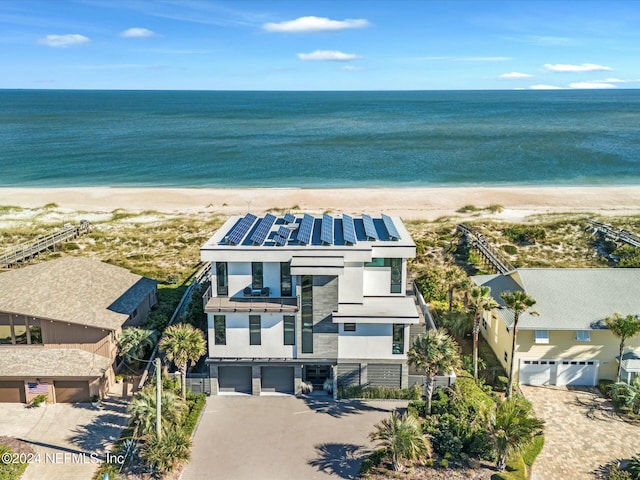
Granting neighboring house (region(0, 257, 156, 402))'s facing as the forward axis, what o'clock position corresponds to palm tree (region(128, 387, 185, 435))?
The palm tree is roughly at 11 o'clock from the neighboring house.

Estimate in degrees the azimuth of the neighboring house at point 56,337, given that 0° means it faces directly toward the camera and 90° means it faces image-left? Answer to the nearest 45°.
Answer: approximately 0°

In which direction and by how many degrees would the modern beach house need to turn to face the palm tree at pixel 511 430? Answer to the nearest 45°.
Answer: approximately 45° to its left

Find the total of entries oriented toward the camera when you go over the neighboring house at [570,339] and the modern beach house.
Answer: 2

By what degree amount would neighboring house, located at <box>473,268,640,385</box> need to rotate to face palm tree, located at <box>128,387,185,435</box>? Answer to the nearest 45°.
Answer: approximately 45° to its right

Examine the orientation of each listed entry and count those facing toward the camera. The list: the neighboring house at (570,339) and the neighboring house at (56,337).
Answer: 2
